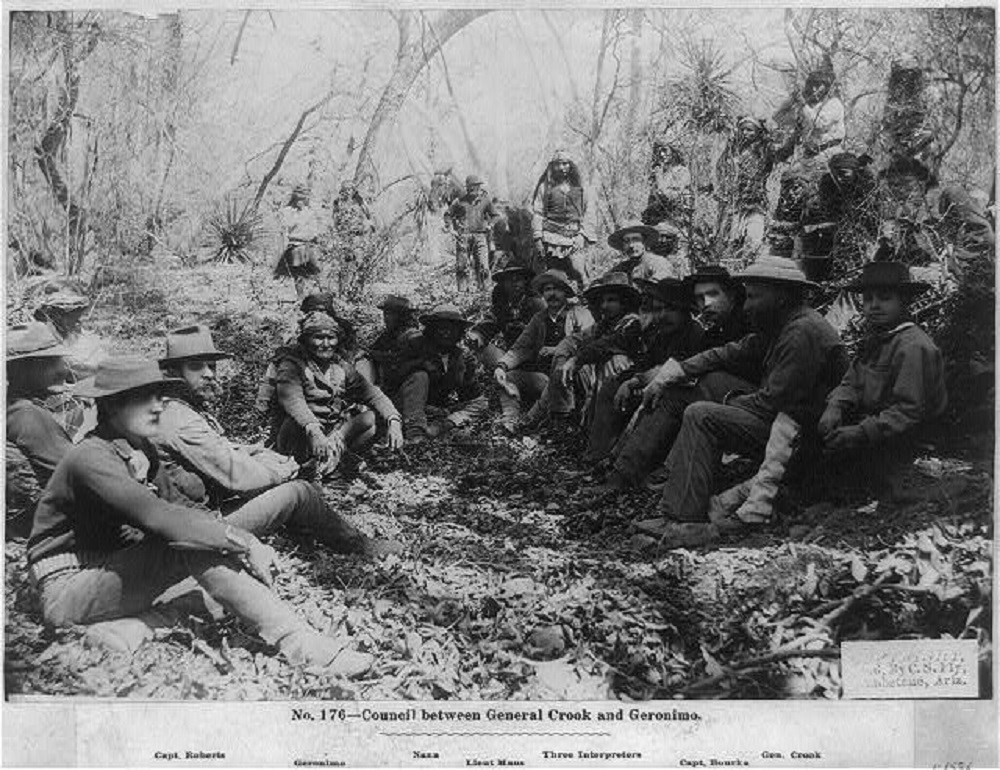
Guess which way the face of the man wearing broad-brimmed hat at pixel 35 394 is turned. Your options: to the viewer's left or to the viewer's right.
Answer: to the viewer's right

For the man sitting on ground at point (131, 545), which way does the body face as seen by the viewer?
to the viewer's right

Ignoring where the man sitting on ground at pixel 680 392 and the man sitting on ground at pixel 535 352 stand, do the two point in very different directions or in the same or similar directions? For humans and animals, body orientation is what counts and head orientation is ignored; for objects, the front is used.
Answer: same or similar directions

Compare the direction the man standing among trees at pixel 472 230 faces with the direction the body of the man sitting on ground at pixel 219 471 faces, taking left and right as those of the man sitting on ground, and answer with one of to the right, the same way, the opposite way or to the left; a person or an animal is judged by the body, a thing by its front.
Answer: to the right

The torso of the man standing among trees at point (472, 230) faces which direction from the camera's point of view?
toward the camera

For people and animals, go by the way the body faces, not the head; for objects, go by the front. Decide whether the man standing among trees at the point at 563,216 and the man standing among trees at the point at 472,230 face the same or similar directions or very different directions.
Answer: same or similar directions

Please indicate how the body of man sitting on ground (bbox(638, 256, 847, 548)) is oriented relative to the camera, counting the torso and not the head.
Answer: to the viewer's left

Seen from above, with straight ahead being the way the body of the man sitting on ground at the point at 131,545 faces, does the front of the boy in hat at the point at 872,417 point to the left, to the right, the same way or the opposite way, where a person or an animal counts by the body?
the opposite way

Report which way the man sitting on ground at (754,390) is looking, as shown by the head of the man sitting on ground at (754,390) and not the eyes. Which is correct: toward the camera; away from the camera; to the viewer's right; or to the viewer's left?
to the viewer's left

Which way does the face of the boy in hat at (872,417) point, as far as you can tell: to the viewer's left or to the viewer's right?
to the viewer's left

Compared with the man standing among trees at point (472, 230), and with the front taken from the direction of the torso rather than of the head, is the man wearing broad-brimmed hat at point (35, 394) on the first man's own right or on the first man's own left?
on the first man's own right

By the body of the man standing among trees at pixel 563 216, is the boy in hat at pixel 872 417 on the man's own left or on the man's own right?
on the man's own left

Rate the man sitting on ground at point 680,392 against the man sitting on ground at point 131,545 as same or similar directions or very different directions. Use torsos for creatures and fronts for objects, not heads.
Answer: very different directions

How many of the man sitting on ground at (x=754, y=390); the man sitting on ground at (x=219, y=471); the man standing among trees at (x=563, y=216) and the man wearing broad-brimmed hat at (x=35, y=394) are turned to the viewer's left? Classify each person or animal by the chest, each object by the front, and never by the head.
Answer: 1

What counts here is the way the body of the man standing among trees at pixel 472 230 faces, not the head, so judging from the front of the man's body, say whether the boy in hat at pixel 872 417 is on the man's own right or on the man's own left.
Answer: on the man's own left

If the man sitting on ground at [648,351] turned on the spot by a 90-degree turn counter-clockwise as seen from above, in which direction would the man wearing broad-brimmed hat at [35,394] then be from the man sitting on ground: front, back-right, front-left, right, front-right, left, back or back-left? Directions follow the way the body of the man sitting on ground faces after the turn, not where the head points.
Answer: back-right
